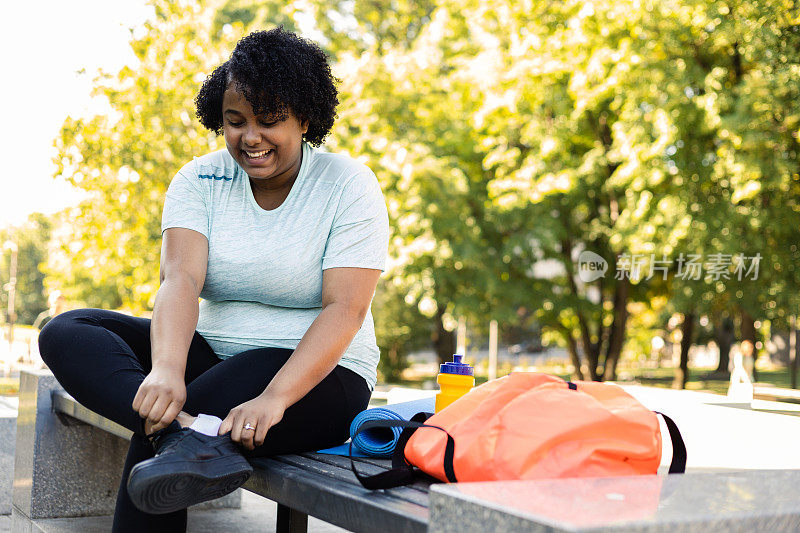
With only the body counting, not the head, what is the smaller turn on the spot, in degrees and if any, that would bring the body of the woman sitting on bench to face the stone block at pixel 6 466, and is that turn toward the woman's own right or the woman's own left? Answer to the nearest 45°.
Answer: approximately 90° to the woman's own right

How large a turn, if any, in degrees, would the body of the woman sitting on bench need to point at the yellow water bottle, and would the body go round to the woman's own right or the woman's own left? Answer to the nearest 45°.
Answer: approximately 135° to the woman's own left

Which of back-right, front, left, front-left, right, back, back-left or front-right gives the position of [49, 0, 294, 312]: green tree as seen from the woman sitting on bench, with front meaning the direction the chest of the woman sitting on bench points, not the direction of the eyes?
back-right

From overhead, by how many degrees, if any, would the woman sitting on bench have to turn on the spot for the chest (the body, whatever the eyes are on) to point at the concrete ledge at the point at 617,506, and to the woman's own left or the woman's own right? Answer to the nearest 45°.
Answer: approximately 45° to the woman's own left

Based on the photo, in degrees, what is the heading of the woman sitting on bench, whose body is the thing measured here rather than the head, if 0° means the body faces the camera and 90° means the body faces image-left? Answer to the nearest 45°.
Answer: approximately 45°

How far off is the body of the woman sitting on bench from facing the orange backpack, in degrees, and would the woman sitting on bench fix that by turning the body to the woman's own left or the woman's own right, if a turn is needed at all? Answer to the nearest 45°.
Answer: approximately 90° to the woman's own left
